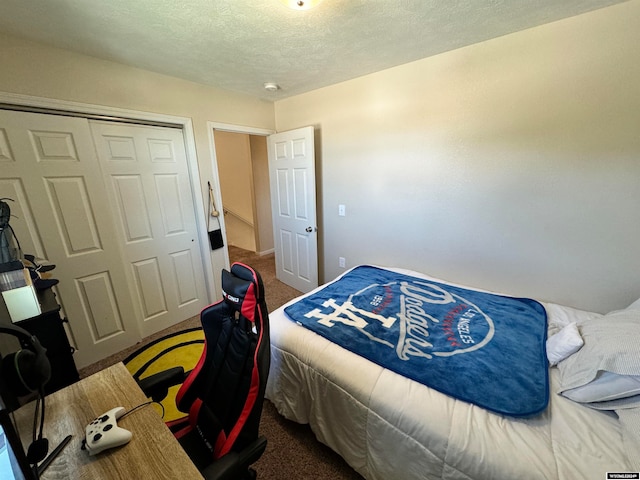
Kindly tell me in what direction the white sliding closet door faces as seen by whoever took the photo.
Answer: facing the viewer and to the right of the viewer

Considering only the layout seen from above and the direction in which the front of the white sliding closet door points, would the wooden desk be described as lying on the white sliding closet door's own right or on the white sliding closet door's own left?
on the white sliding closet door's own right

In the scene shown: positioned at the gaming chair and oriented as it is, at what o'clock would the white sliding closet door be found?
The white sliding closet door is roughly at 4 o'clock from the gaming chair.

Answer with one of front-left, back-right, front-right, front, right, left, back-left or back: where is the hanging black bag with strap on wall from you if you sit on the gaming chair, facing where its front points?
back-right

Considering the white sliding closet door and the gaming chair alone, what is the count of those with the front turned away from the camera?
0

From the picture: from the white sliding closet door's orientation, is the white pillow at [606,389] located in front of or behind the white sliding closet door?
in front

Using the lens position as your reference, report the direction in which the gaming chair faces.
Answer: facing the viewer and to the left of the viewer

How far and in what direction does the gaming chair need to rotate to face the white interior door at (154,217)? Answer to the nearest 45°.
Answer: approximately 135° to its right

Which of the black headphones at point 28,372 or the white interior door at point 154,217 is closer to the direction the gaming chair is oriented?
the black headphones

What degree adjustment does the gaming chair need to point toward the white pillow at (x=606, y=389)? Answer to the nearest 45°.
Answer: approximately 90° to its left

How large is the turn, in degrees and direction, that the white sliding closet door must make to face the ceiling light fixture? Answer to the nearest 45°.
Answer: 0° — it already faces it

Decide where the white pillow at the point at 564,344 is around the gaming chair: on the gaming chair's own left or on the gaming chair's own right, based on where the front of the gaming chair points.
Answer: on the gaming chair's own left

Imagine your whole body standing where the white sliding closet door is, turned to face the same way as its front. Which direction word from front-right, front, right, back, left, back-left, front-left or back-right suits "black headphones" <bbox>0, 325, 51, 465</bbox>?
front-right

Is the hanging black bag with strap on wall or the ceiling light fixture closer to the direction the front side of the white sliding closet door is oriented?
the ceiling light fixture
